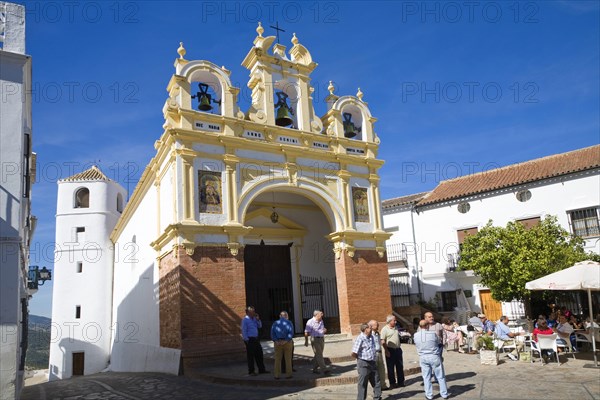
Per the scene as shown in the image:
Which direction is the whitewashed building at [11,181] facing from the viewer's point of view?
to the viewer's right

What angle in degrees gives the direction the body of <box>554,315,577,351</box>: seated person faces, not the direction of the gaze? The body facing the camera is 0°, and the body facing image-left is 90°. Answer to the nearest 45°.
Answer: approximately 45°

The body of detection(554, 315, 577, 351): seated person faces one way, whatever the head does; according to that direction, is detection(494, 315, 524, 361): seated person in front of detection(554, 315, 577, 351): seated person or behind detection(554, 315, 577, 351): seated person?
in front

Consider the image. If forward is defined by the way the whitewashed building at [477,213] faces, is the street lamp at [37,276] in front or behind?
in front

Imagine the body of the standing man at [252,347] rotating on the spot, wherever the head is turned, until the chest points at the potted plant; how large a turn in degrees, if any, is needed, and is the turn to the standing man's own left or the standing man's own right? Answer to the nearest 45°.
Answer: approximately 45° to the standing man's own left

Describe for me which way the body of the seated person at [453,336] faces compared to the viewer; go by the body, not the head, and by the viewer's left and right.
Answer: facing to the right of the viewer

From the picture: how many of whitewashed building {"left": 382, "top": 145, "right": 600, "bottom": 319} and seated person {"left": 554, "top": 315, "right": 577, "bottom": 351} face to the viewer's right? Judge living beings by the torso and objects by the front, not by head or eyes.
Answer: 0

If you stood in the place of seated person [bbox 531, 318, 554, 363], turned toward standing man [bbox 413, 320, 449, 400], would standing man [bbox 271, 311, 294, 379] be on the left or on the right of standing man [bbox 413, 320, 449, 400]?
right
